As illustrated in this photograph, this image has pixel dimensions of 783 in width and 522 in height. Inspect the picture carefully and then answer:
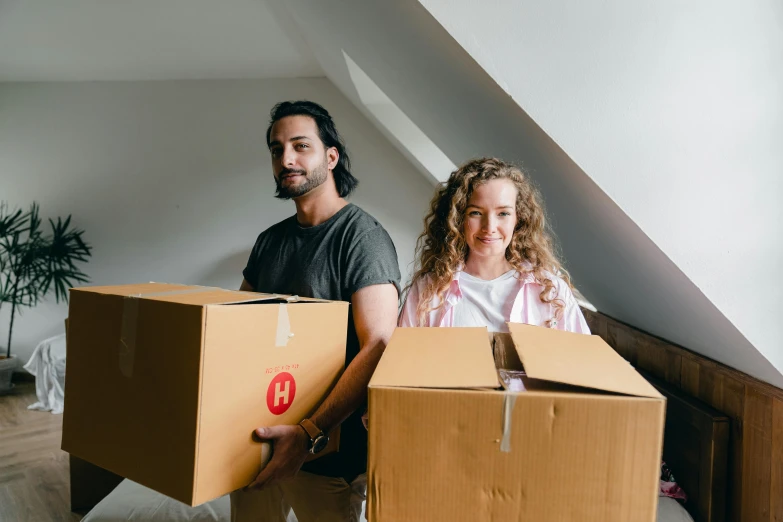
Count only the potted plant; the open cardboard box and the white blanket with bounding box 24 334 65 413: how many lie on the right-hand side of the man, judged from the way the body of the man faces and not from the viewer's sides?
2

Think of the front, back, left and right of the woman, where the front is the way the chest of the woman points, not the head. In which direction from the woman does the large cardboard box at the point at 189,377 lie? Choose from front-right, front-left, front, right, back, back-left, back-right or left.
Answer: front-right

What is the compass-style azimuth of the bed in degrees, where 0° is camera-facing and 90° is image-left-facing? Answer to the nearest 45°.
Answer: approximately 90°

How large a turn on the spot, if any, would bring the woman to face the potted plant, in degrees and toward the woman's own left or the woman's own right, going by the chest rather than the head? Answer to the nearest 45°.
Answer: approximately 135° to the woman's own right

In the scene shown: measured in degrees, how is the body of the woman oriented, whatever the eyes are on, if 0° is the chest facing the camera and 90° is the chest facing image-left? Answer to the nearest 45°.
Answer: approximately 0°

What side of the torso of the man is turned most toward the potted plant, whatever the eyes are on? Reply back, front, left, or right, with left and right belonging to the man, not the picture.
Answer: right

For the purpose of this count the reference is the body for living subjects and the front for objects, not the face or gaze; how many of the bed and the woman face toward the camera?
1

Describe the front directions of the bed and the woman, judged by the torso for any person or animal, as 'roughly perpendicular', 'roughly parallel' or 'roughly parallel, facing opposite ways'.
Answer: roughly perpendicular

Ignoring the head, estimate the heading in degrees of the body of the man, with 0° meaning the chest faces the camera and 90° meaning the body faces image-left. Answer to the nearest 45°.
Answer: approximately 45°

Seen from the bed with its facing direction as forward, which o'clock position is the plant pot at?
The plant pot is roughly at 1 o'clock from the bed.

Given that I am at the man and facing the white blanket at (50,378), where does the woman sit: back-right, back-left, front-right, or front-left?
back-right
